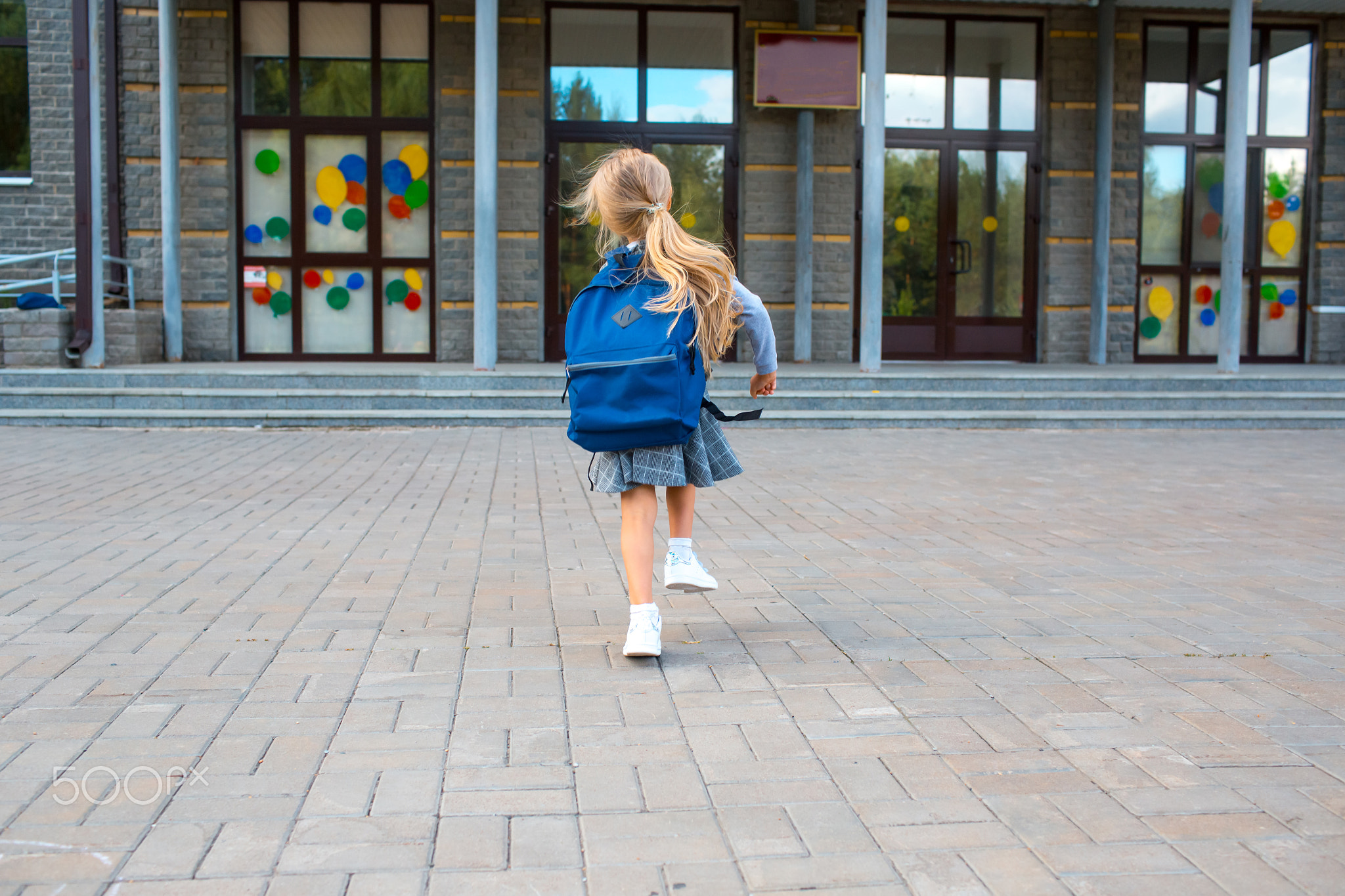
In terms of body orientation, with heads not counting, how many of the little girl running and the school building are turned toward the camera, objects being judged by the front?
1

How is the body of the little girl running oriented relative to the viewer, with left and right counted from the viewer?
facing away from the viewer

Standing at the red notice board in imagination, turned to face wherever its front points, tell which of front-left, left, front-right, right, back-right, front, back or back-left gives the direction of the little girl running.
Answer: front

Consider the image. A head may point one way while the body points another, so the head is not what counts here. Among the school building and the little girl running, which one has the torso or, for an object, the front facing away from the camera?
the little girl running

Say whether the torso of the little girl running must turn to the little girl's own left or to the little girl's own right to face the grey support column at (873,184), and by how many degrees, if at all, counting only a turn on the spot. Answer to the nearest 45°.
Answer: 0° — they already face it

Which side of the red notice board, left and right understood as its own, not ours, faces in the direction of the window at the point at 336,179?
right

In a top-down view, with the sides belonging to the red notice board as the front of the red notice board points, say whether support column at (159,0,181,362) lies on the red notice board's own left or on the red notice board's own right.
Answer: on the red notice board's own right

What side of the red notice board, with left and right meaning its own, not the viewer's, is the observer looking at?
front

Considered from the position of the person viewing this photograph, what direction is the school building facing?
facing the viewer

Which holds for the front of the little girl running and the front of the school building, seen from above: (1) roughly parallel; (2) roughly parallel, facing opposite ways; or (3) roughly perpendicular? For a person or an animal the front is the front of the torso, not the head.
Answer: roughly parallel, facing opposite ways

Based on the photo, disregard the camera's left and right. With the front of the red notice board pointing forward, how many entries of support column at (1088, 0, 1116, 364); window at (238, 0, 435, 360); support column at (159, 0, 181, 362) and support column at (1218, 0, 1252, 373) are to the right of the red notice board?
2

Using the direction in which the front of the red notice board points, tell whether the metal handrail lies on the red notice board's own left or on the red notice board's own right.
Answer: on the red notice board's own right

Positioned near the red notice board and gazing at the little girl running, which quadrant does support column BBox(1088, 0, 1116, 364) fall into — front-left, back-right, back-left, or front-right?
back-left

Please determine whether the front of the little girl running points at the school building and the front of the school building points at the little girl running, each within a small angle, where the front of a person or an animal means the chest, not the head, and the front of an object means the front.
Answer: yes

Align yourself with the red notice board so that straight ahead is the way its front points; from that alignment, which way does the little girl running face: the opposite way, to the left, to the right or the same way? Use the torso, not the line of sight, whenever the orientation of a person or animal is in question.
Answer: the opposite way
